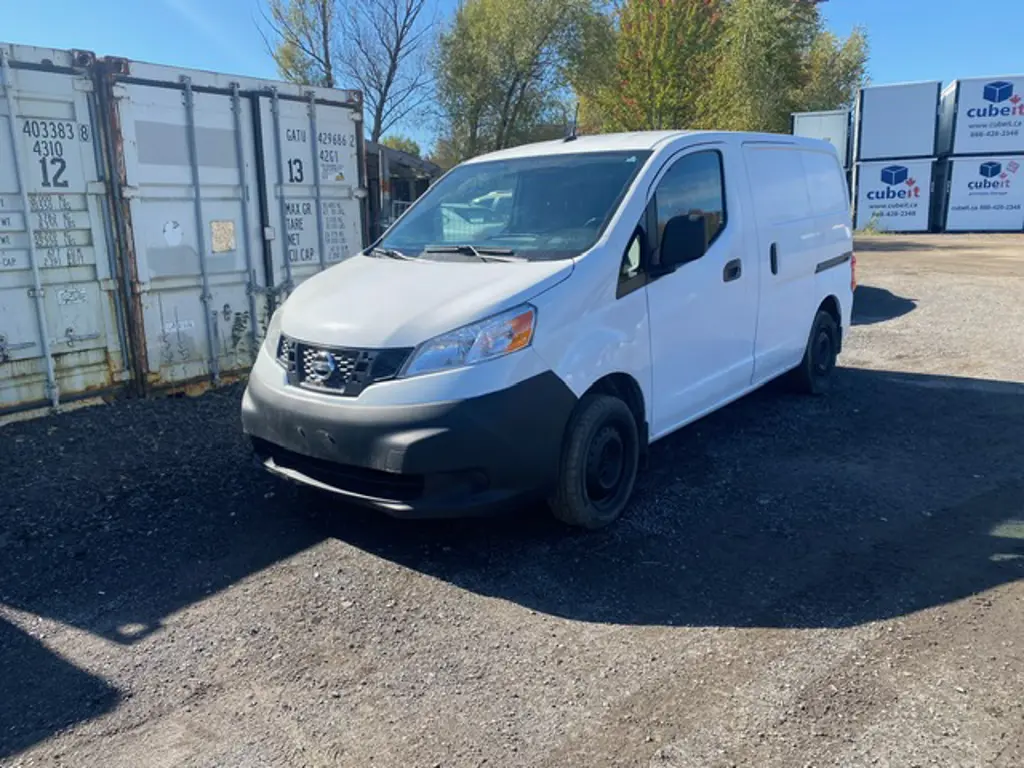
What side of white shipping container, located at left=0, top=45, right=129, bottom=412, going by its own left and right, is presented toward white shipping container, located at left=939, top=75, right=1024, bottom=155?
left

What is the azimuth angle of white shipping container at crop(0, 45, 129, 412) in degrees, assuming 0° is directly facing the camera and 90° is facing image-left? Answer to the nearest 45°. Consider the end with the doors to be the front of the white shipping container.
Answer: approximately 0°

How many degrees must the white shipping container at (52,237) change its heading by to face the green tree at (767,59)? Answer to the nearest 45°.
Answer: approximately 135° to its left

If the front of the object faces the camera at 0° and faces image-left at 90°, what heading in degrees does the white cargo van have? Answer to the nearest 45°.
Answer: approximately 45°

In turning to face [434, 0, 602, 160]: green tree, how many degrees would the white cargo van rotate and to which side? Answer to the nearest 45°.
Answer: approximately 135° to its right

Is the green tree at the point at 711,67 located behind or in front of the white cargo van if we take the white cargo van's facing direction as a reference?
behind

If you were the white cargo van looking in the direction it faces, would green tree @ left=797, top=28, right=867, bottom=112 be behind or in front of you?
behind

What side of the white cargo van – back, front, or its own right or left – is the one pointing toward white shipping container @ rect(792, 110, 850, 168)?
back

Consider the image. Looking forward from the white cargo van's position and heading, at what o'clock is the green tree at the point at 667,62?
The green tree is roughly at 5 o'clock from the white cargo van.

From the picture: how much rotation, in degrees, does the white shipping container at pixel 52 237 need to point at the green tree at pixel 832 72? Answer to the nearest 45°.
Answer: approximately 135° to its left
